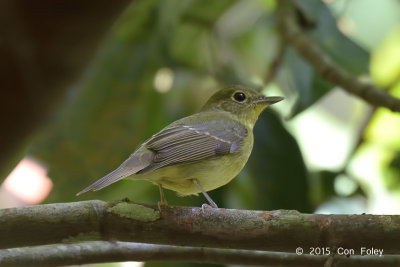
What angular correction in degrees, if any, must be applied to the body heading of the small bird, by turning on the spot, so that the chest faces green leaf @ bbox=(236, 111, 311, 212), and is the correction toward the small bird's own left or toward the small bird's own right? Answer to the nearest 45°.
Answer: approximately 45° to the small bird's own left

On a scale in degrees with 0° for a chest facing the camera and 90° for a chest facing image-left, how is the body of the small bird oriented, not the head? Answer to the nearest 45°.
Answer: approximately 270°

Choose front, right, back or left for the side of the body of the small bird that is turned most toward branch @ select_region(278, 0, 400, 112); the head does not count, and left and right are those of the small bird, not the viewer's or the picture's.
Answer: front

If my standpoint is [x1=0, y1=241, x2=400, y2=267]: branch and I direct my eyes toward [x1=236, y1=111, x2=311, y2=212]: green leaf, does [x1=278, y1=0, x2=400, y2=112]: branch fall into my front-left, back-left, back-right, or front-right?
front-right
